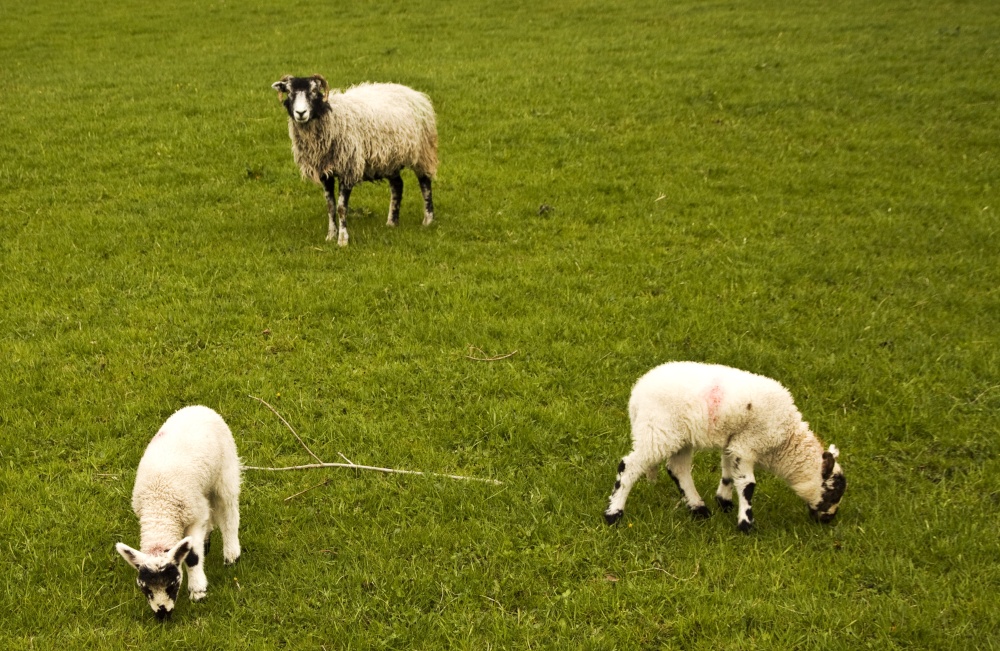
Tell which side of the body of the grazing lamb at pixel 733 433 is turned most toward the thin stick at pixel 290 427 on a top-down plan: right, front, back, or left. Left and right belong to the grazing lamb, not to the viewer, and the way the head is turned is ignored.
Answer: back

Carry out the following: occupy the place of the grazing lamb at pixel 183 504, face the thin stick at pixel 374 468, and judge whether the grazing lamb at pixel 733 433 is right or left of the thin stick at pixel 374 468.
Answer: right

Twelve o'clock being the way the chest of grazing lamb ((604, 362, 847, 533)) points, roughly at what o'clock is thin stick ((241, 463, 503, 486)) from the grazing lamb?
The thin stick is roughly at 6 o'clock from the grazing lamb.

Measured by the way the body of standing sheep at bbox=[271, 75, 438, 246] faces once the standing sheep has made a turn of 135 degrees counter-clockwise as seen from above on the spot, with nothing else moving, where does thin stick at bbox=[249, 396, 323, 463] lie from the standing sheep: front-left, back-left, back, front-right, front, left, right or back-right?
right

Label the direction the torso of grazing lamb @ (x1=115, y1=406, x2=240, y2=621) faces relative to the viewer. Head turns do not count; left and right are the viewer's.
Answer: facing the viewer and to the left of the viewer

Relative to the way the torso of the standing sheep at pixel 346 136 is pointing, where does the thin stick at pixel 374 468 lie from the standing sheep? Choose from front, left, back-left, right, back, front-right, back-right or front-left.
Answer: front-left

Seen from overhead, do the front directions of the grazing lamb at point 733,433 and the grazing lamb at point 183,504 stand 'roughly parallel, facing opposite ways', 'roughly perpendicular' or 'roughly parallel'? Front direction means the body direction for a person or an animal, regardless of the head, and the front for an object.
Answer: roughly perpendicular

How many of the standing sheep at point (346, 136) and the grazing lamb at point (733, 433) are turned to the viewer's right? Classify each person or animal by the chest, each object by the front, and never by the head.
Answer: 1

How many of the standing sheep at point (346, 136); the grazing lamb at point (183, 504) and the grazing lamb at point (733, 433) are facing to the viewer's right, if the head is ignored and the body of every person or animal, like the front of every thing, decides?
1

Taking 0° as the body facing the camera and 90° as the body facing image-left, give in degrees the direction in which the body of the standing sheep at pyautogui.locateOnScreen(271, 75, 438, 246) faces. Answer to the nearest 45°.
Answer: approximately 45°

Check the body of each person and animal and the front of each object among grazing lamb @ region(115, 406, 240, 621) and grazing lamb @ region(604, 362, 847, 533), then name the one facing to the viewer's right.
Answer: grazing lamb @ region(604, 362, 847, 533)

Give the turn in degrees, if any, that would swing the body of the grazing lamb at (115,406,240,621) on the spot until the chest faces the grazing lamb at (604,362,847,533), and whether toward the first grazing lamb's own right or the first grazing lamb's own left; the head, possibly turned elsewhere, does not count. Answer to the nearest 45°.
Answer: approximately 135° to the first grazing lamb's own left

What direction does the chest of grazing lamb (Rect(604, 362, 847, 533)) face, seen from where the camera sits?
to the viewer's right
